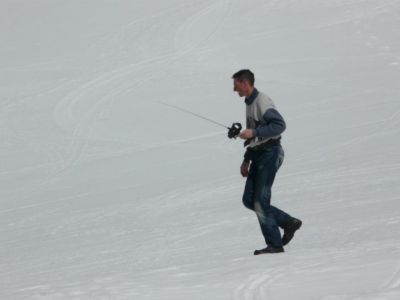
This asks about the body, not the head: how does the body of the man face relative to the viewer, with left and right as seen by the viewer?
facing to the left of the viewer

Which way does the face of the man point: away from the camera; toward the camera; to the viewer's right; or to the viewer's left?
to the viewer's left
